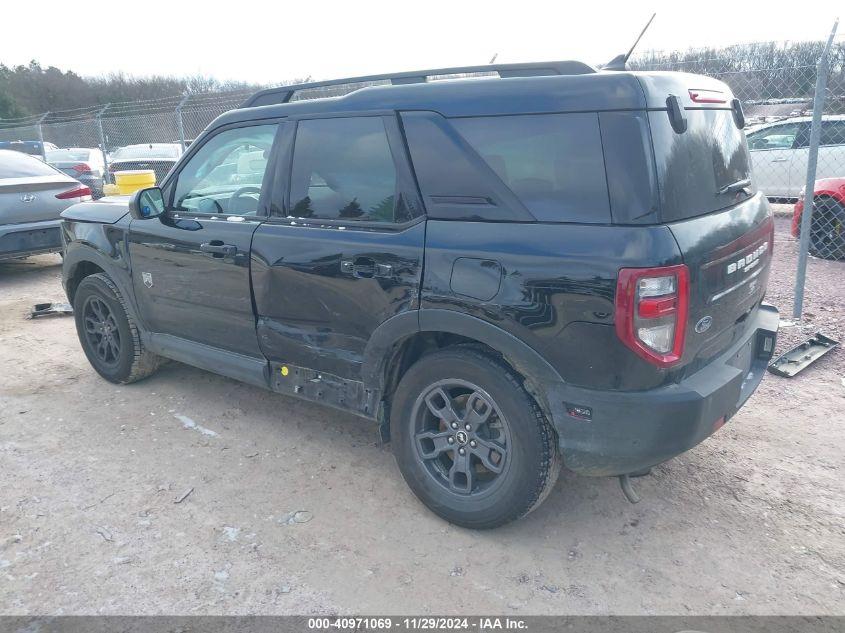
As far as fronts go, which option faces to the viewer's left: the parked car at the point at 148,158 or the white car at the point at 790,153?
the white car

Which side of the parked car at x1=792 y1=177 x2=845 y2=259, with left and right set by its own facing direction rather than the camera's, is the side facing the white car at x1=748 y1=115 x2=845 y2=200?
right

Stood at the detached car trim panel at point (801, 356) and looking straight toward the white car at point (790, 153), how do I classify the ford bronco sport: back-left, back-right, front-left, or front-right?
back-left

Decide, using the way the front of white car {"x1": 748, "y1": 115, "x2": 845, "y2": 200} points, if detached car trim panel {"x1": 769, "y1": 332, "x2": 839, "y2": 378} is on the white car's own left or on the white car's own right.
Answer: on the white car's own left

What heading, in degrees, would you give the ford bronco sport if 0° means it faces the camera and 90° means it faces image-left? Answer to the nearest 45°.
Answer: approximately 135°

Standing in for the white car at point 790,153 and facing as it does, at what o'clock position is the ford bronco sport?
The ford bronco sport is roughly at 9 o'clock from the white car.

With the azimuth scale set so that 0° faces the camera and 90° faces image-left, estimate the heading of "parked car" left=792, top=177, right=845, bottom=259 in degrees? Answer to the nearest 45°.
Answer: approximately 90°

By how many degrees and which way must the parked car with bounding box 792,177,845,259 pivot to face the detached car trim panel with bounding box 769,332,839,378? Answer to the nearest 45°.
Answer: approximately 90° to its left

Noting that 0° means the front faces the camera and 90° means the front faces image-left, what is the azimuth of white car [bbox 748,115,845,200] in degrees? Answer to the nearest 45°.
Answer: approximately 90°

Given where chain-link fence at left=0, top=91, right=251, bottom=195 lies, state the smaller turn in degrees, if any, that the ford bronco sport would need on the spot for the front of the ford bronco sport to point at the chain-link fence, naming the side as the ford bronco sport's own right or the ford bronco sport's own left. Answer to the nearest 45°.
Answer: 0° — it already faces it

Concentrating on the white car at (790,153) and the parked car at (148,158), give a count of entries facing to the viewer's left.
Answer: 1
